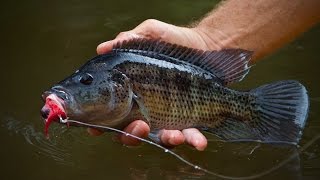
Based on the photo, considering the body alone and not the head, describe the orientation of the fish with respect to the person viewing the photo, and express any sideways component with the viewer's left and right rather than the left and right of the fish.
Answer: facing to the left of the viewer
